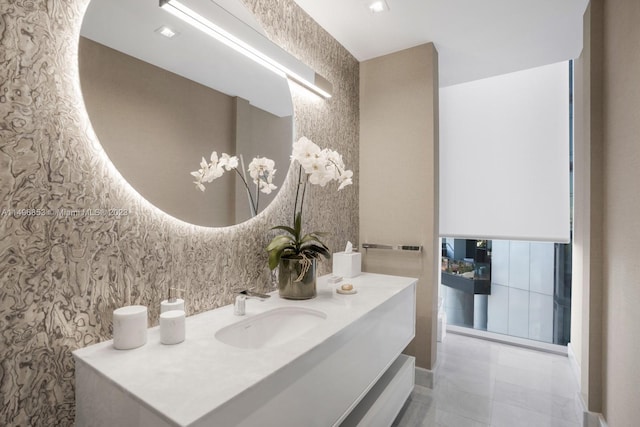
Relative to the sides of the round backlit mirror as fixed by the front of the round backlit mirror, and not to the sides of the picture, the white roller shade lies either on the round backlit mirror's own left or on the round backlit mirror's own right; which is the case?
on the round backlit mirror's own left

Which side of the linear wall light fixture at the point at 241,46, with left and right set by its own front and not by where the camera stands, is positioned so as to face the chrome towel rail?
left

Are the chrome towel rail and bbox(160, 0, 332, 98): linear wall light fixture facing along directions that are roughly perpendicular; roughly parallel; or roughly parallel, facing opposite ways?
roughly perpendicular

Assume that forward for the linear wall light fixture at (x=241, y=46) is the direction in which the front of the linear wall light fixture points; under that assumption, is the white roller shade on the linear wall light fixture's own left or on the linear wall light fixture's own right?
on the linear wall light fixture's own left
